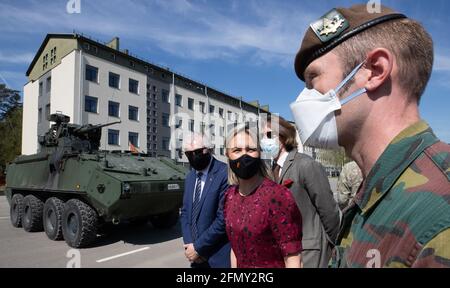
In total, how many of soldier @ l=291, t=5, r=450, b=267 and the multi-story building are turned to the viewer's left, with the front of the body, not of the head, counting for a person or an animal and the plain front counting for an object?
1

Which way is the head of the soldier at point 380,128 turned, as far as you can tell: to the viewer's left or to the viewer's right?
to the viewer's left

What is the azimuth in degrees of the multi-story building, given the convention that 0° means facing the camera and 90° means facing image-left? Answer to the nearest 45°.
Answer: approximately 315°

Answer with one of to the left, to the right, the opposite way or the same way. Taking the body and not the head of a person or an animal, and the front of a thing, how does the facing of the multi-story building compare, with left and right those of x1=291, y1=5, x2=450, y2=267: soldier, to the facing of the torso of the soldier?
the opposite way

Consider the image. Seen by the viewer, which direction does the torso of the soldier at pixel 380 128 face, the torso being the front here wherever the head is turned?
to the viewer's left

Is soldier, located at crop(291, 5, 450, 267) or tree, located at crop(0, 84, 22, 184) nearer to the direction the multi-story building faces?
the soldier

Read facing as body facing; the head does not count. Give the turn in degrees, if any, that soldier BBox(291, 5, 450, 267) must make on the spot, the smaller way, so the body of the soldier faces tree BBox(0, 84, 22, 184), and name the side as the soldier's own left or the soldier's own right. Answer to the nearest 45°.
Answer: approximately 45° to the soldier's own right
